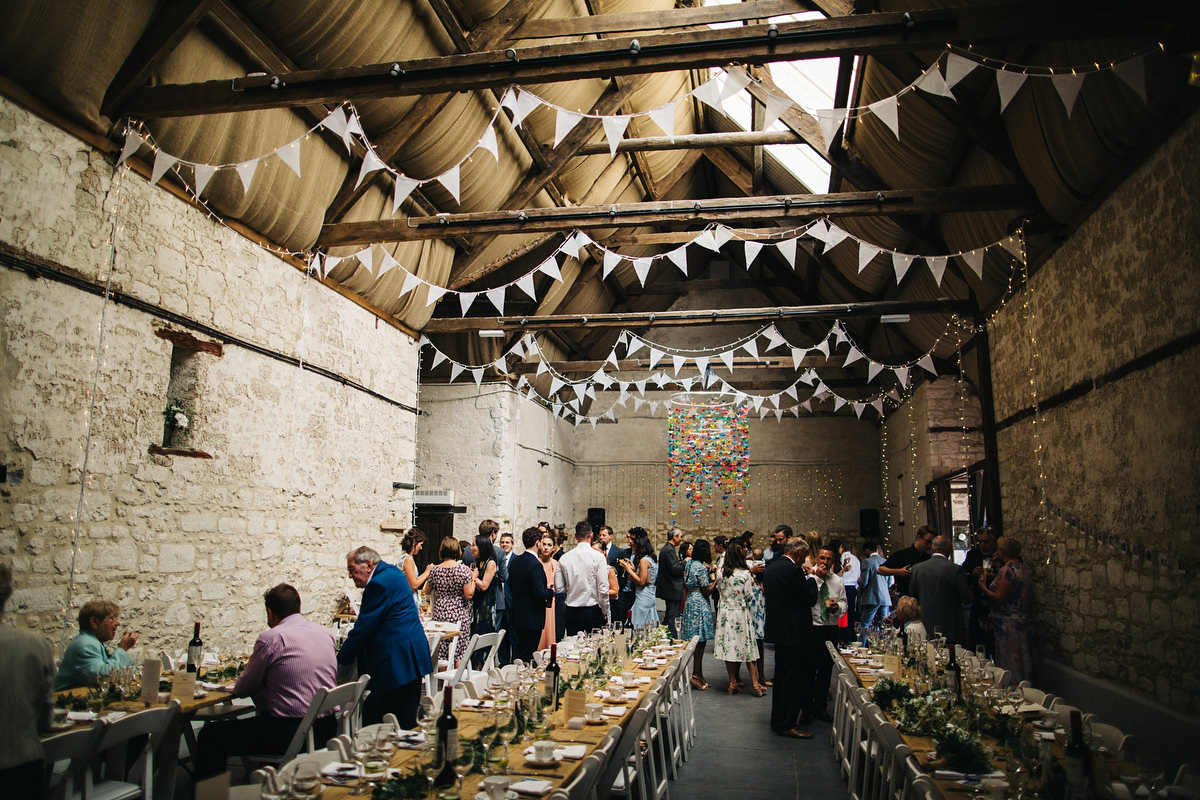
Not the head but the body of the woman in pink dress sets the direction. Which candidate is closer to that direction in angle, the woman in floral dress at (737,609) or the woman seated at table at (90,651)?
the woman seated at table

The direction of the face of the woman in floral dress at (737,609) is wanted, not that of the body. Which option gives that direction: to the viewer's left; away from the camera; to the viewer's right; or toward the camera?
away from the camera

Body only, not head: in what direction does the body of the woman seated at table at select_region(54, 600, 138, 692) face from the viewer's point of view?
to the viewer's right

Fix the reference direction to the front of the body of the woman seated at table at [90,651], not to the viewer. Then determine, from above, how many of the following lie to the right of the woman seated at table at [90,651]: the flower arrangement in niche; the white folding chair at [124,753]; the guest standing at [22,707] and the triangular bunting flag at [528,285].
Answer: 2

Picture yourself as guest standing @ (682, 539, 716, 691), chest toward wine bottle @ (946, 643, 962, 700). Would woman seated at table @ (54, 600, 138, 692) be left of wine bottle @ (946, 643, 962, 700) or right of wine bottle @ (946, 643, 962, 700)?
right

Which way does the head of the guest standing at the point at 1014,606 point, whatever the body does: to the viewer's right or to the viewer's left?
to the viewer's left

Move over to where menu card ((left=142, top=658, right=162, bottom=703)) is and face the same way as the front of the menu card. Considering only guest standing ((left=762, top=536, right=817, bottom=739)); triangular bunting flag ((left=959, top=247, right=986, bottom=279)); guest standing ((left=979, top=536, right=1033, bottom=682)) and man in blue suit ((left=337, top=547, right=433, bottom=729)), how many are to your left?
4

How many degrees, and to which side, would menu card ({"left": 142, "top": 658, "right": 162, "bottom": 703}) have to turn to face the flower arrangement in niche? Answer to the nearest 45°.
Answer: approximately 180°

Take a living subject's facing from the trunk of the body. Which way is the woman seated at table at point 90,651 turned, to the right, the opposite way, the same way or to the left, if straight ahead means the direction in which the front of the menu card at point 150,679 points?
to the left

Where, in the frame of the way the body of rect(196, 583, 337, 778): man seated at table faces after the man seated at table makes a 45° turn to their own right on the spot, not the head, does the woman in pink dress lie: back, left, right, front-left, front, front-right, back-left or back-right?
front-right

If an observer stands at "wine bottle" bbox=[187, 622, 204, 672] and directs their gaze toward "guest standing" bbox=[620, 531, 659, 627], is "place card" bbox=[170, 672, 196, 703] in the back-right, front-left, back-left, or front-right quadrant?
back-right

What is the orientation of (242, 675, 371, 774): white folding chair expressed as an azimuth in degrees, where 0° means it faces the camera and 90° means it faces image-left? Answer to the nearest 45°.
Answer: approximately 135°
